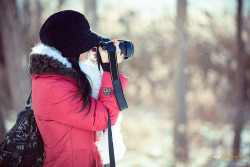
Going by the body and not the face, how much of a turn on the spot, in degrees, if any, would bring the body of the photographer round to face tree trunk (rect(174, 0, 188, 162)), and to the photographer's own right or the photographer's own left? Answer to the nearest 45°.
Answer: approximately 45° to the photographer's own left

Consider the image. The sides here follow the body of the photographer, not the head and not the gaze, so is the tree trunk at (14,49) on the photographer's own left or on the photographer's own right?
on the photographer's own left

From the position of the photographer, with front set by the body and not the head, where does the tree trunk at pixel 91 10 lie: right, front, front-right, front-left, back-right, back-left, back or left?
left

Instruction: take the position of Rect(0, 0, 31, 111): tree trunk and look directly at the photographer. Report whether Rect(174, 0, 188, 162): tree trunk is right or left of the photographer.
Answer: left

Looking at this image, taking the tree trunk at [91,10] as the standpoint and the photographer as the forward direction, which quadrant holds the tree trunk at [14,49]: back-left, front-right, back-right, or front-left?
front-right

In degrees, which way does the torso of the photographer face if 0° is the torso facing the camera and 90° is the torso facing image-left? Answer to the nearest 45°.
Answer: approximately 270°
